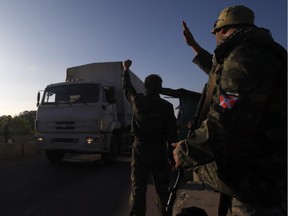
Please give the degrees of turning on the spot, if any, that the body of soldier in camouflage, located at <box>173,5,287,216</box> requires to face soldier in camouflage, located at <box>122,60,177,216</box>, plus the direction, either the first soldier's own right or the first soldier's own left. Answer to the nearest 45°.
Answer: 0° — they already face them

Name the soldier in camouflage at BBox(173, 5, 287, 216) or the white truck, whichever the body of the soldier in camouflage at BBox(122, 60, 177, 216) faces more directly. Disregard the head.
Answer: the white truck

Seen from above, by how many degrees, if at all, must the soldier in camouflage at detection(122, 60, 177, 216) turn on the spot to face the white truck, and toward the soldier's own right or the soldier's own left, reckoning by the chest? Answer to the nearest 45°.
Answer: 0° — they already face it

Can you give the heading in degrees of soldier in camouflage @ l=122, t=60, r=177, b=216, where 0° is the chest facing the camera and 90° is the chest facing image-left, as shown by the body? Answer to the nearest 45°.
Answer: approximately 180°

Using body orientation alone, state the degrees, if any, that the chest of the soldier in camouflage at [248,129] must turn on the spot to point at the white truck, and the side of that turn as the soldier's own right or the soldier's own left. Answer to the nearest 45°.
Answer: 0° — they already face it

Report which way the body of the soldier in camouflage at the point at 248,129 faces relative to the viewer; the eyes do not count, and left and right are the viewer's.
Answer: facing away from the viewer and to the left of the viewer

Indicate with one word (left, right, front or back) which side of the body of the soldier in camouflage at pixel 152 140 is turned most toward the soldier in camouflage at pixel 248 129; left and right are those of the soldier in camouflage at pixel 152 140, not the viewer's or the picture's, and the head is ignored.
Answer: back
